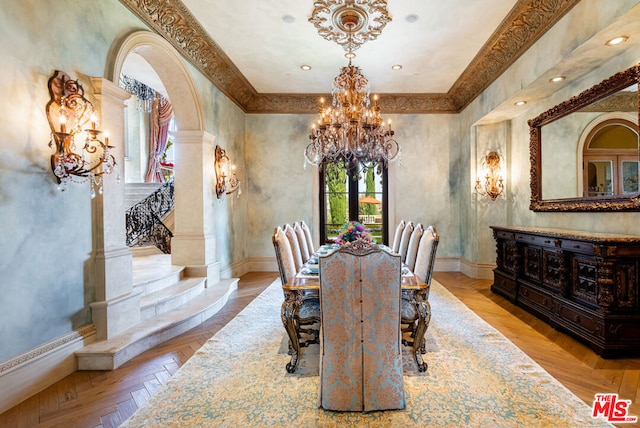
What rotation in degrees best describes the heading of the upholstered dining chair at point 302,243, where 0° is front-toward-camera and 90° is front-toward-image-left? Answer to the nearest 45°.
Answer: approximately 270°

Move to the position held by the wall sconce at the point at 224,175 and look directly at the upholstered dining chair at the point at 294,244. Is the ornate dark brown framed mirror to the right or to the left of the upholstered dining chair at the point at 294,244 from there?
left

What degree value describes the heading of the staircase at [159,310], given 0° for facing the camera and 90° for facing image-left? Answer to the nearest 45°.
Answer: approximately 315°

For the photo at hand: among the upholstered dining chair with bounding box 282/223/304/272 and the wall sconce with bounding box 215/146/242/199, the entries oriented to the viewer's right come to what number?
2

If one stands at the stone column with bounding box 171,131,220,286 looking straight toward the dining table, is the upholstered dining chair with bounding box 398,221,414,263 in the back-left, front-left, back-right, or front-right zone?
front-left

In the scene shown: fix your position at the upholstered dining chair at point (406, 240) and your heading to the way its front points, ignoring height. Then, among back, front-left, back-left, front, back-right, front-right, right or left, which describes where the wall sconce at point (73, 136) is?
front-left

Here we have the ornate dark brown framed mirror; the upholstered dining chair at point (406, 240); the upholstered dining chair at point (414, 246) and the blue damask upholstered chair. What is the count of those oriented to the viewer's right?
0

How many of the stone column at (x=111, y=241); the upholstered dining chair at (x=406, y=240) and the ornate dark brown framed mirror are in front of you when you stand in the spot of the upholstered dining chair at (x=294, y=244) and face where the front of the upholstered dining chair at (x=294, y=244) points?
2

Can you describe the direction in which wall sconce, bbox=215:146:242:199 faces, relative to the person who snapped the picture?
facing to the right of the viewer

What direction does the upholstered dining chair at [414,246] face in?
to the viewer's left

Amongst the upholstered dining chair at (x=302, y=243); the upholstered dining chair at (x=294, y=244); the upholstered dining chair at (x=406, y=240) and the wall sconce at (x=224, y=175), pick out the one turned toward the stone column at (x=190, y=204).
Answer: the upholstered dining chair at (x=406, y=240)

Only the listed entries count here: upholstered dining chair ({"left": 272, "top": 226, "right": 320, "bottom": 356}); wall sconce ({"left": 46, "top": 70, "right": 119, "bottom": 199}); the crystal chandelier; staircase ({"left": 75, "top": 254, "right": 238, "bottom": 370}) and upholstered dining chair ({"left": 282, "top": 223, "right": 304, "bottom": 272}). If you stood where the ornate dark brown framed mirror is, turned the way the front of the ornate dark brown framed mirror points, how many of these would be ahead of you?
5

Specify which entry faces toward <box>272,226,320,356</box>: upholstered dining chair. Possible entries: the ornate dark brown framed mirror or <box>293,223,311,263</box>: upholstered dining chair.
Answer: the ornate dark brown framed mirror

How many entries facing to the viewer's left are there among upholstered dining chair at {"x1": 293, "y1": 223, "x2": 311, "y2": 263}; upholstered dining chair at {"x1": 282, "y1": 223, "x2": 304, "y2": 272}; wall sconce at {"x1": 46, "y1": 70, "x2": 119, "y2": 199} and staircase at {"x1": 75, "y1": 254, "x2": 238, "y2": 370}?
0

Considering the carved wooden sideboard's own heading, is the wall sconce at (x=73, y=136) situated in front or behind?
in front

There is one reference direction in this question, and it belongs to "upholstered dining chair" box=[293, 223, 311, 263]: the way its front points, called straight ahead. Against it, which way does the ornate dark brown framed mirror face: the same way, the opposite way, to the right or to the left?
the opposite way

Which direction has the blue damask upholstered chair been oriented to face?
away from the camera

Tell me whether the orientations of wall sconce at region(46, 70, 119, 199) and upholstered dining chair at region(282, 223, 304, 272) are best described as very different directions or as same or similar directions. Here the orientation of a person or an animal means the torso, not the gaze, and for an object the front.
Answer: same or similar directions
